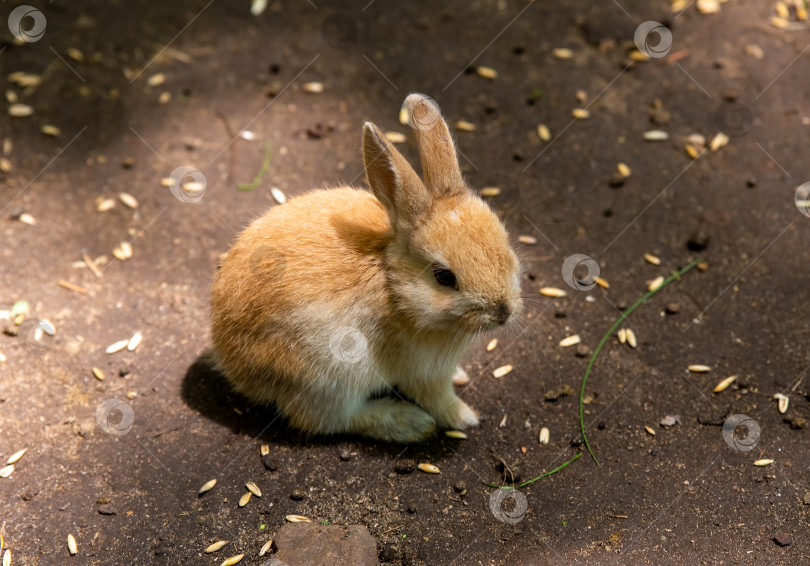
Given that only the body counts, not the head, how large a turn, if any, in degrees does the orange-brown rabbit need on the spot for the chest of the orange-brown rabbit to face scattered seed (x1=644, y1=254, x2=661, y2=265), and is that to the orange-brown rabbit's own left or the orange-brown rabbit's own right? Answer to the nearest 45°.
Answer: approximately 45° to the orange-brown rabbit's own left

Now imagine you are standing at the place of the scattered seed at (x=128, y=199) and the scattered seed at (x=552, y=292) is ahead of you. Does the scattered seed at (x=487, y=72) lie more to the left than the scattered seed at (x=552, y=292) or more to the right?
left

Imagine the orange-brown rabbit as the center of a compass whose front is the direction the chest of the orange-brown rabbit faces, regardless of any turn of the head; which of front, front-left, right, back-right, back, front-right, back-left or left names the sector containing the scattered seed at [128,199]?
back-left

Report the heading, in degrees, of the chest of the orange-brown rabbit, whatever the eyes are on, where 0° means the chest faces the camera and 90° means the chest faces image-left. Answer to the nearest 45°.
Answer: approximately 270°

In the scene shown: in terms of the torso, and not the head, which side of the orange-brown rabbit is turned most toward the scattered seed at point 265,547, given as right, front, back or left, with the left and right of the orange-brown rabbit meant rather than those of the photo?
right

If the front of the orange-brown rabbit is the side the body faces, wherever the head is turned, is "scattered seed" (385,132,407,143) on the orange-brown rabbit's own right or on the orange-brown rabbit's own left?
on the orange-brown rabbit's own left

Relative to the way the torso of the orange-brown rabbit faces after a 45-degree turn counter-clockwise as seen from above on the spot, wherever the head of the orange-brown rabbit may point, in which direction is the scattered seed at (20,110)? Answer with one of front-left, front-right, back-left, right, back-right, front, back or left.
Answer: left

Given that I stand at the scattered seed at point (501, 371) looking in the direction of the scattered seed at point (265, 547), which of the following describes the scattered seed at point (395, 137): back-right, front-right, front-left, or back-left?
back-right
